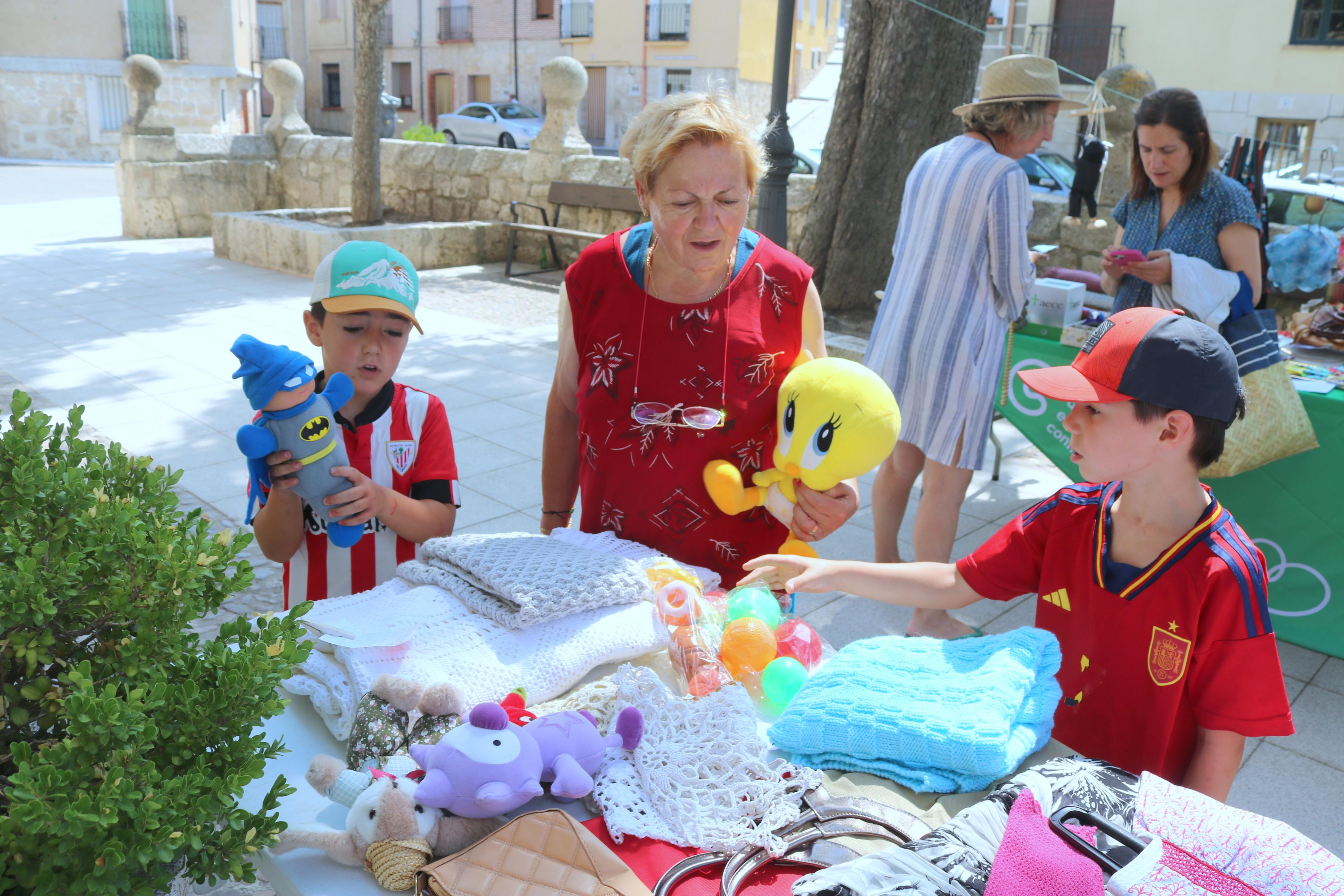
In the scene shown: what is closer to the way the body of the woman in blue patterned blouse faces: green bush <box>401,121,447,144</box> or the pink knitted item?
the pink knitted item

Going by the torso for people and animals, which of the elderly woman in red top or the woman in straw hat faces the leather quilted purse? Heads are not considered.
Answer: the elderly woman in red top

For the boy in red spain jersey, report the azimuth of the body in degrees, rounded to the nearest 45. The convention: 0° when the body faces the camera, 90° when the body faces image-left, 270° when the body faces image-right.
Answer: approximately 45°

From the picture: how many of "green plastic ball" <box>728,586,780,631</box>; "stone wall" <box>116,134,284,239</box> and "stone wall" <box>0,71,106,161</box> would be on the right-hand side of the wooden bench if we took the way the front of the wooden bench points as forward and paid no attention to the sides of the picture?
2

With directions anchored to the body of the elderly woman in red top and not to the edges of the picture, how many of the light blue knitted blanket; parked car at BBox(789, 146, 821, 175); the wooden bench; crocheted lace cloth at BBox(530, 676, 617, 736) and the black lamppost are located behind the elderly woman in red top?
3

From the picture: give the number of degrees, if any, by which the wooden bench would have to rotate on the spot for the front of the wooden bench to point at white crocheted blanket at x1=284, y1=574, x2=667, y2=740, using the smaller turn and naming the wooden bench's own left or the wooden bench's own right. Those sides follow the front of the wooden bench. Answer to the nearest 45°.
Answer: approximately 45° to the wooden bench's own left

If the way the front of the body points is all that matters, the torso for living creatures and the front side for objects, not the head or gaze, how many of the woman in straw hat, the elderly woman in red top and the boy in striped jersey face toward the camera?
2

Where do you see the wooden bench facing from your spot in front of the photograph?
facing the viewer and to the left of the viewer

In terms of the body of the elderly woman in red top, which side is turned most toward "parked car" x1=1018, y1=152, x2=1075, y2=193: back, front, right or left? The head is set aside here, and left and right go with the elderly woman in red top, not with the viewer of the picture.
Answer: back

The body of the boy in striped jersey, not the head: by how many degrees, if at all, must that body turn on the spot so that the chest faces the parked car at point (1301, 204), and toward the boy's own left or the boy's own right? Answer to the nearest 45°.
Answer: approximately 135° to the boy's own left

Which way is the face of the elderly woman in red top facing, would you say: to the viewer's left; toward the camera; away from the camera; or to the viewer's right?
toward the camera

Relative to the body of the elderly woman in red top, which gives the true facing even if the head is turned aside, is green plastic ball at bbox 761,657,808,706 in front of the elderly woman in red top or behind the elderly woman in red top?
in front

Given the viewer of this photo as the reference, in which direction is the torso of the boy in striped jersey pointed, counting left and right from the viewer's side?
facing the viewer

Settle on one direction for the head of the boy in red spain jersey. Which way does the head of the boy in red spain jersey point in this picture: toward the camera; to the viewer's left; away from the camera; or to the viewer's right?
to the viewer's left

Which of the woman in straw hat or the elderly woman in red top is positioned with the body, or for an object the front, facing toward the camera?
the elderly woman in red top

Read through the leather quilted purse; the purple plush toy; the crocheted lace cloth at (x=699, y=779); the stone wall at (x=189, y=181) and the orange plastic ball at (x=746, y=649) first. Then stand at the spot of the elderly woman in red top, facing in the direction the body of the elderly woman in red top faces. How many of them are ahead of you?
4

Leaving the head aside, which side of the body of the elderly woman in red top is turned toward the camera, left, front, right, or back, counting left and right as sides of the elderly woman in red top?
front
